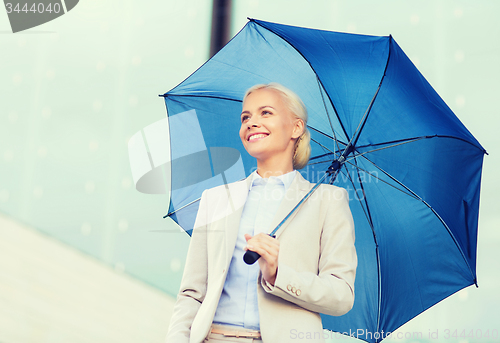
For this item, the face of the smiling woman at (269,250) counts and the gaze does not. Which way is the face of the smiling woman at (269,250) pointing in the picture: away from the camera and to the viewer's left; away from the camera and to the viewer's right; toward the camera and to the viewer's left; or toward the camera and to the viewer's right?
toward the camera and to the viewer's left

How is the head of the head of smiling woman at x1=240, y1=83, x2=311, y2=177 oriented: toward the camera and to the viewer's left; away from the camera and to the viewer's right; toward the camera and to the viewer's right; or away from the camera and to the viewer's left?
toward the camera and to the viewer's left
